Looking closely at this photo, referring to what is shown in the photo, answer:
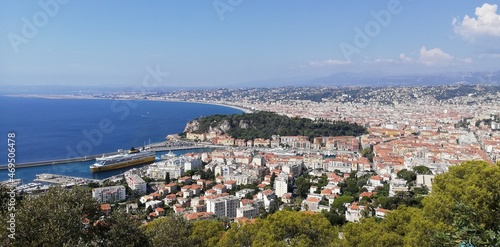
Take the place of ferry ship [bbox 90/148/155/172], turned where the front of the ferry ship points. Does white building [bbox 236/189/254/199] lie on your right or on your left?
on your left

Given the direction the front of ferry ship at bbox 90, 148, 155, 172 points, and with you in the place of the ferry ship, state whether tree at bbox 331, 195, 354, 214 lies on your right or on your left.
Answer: on your left

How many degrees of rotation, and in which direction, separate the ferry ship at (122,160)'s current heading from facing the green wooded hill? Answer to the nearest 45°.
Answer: approximately 180°

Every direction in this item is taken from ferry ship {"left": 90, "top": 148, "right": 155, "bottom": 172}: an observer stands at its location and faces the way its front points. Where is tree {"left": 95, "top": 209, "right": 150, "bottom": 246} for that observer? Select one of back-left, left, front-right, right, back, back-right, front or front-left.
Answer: front-left

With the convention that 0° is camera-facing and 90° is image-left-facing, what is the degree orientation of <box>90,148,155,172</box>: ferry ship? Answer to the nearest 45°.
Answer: approximately 45°

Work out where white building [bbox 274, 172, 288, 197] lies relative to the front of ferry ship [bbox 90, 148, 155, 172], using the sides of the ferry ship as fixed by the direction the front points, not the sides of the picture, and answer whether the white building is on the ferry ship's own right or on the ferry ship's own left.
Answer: on the ferry ship's own left

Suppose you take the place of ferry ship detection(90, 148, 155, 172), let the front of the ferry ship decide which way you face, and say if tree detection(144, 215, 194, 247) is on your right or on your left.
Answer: on your left

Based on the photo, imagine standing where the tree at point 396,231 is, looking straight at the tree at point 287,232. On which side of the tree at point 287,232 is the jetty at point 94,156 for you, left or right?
right
